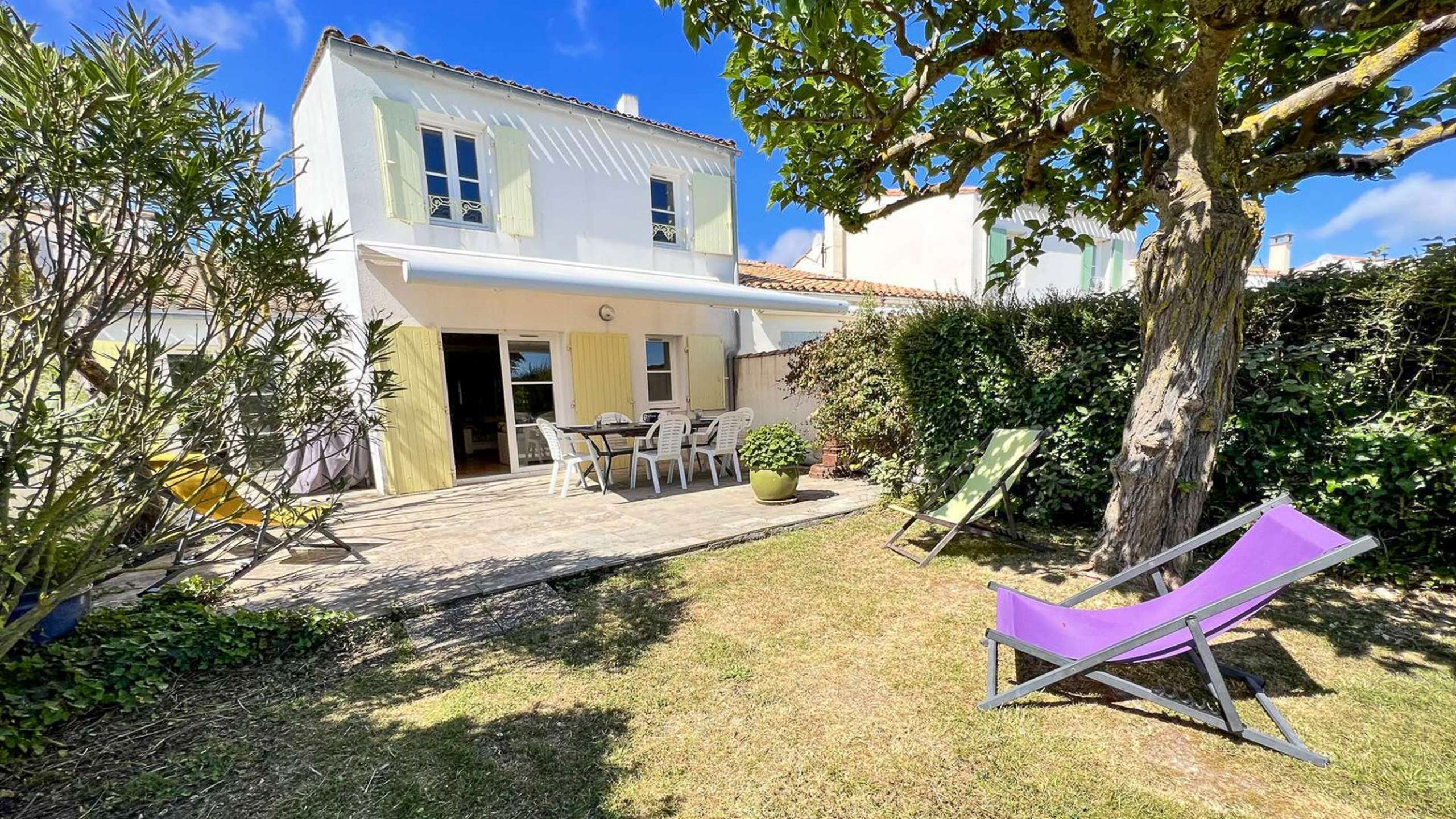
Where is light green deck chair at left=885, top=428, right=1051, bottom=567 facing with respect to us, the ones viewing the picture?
facing the viewer and to the left of the viewer

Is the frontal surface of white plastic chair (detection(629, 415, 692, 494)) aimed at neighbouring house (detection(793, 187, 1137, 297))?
no

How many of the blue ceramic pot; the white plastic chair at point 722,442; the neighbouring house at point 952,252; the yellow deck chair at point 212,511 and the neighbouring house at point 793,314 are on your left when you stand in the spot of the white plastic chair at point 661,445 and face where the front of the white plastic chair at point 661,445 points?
2

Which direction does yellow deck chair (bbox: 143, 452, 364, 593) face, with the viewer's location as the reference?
facing to the right of the viewer

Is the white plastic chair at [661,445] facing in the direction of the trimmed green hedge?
no

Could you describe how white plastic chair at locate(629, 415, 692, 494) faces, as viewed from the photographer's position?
facing away from the viewer and to the left of the viewer

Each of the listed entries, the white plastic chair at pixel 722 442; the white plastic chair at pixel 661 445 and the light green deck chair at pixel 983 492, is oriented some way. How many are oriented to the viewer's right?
0

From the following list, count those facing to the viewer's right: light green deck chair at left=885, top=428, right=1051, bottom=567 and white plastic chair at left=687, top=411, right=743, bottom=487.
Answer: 0

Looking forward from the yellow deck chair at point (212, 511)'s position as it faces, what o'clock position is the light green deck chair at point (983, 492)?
the light green deck chair at point (983, 492) is roughly at 1 o'clock from the yellow deck chair at point (212, 511).

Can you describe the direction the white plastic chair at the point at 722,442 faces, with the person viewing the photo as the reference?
facing away from the viewer and to the left of the viewer

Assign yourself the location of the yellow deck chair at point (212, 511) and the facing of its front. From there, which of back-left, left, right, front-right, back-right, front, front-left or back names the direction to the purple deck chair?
front-right

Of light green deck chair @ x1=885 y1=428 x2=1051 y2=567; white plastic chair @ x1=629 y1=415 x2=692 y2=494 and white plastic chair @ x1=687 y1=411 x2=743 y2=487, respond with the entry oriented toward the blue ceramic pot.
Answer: the light green deck chair
